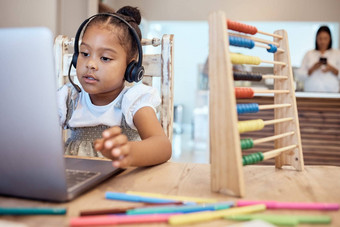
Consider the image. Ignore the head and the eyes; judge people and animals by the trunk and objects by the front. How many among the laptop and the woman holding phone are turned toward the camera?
1

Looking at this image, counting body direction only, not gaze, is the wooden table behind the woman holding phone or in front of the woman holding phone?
in front

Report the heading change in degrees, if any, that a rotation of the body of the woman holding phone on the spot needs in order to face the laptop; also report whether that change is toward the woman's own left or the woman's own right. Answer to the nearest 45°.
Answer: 0° — they already face it

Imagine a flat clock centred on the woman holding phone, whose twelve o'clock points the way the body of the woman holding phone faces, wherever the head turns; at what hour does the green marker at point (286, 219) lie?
The green marker is roughly at 12 o'clock from the woman holding phone.

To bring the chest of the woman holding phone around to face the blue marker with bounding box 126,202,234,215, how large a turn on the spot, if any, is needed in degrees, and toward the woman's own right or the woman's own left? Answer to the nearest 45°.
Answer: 0° — they already face it

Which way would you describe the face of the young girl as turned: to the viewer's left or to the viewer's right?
to the viewer's left

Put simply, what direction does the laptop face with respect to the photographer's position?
facing away from the viewer and to the right of the viewer

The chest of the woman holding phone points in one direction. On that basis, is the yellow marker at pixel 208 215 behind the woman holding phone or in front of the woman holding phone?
in front

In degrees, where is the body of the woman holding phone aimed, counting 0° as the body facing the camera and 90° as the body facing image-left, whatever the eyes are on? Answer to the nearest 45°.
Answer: approximately 0°

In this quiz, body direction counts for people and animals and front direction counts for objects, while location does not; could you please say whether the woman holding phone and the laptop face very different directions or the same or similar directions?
very different directions
